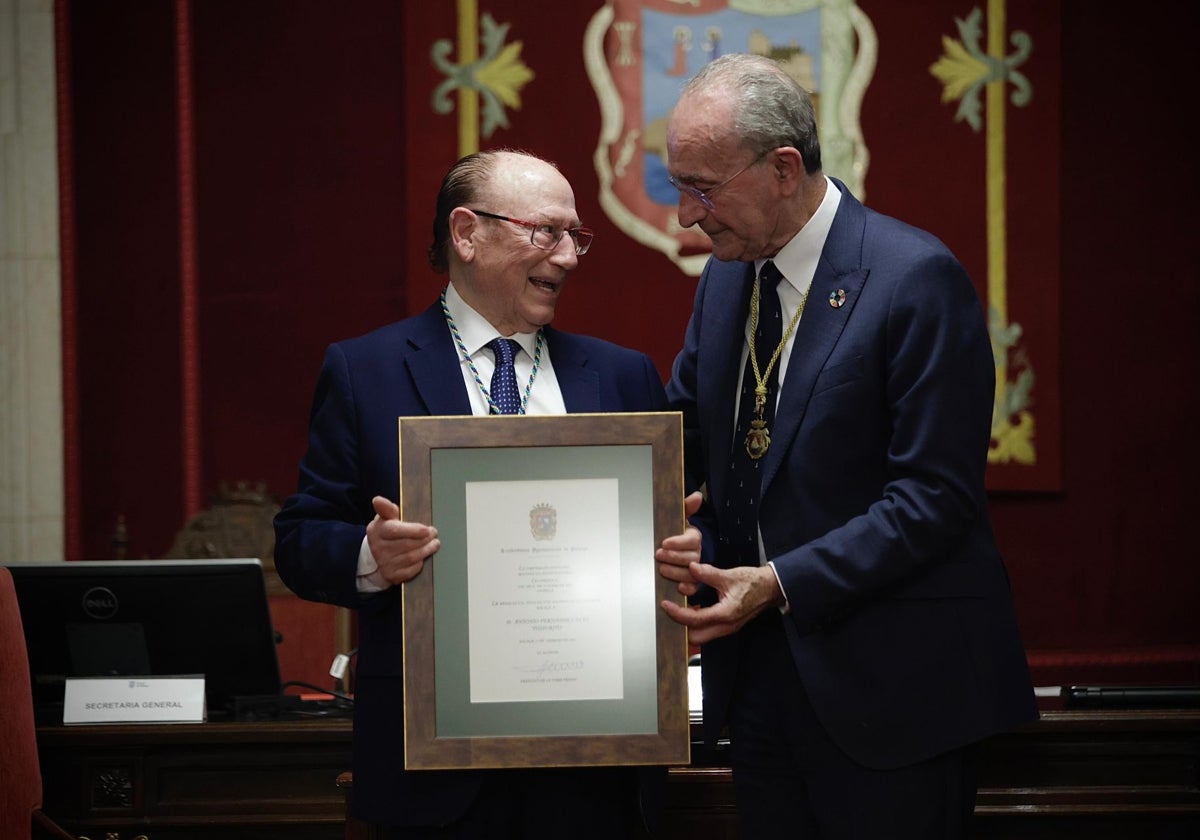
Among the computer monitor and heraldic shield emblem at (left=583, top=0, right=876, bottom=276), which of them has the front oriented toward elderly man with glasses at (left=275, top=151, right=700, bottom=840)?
the heraldic shield emblem

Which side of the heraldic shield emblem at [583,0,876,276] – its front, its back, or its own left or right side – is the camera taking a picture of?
front

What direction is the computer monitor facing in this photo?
away from the camera

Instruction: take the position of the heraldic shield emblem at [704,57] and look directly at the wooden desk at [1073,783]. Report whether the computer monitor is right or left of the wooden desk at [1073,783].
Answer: right

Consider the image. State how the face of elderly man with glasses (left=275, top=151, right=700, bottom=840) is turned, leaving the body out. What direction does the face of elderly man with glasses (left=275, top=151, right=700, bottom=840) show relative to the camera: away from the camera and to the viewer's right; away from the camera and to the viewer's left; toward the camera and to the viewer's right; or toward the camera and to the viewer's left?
toward the camera and to the viewer's right

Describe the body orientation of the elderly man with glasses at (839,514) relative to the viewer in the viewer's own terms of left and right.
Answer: facing the viewer and to the left of the viewer

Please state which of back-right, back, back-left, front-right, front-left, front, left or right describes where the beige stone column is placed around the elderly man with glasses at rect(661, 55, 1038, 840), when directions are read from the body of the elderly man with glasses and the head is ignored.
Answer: right

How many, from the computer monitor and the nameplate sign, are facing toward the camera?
1

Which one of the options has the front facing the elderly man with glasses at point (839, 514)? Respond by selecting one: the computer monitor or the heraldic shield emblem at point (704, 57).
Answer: the heraldic shield emblem

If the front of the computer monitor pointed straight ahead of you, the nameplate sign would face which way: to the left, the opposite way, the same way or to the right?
the opposite way
